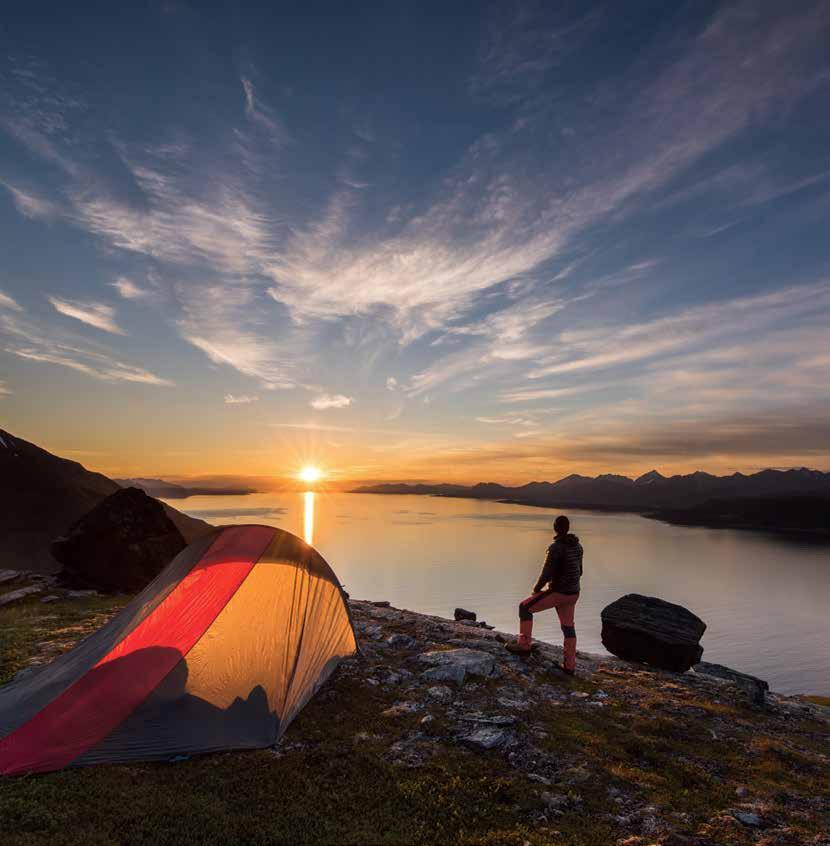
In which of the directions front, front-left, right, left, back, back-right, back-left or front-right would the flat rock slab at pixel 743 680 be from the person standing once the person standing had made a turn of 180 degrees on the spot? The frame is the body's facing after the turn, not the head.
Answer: left

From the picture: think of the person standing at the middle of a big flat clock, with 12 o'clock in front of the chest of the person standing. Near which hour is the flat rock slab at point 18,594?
The flat rock slab is roughly at 11 o'clock from the person standing.

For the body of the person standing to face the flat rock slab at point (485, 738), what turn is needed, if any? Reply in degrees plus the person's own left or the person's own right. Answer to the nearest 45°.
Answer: approximately 135° to the person's own left

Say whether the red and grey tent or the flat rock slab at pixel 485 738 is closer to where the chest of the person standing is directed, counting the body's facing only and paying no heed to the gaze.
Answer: the red and grey tent

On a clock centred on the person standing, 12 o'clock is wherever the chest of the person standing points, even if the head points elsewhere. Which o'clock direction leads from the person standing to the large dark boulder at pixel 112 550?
The large dark boulder is roughly at 11 o'clock from the person standing.

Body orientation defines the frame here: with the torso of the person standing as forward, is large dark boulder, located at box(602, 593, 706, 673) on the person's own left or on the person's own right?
on the person's own right

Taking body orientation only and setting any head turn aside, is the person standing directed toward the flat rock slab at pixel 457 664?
no

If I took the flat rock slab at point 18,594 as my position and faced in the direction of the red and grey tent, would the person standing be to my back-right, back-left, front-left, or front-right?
front-left

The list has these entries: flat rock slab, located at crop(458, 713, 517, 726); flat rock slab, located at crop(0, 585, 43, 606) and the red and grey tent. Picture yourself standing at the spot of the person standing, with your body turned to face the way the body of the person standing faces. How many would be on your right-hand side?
0

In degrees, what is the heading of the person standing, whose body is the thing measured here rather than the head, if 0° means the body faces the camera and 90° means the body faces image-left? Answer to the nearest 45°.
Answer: approximately 135°

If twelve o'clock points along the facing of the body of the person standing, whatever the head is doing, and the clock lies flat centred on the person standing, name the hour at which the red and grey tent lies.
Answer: The red and grey tent is roughly at 9 o'clock from the person standing.

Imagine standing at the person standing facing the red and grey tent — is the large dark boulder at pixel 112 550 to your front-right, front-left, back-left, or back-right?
front-right
